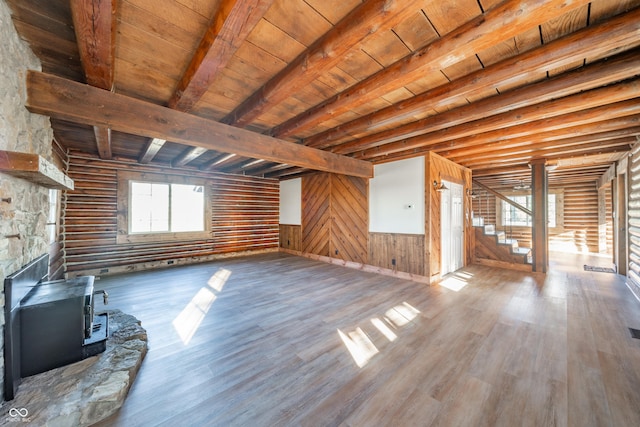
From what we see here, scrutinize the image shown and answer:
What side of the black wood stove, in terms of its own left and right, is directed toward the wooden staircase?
front

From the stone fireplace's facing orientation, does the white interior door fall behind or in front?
in front

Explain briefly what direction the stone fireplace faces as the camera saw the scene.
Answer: facing to the right of the viewer

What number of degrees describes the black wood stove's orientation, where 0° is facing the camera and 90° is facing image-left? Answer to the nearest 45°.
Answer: approximately 270°

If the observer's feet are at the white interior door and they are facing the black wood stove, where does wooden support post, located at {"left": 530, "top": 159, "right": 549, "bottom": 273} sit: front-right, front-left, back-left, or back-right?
back-left

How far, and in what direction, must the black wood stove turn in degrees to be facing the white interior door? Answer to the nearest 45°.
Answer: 0° — it already faces it

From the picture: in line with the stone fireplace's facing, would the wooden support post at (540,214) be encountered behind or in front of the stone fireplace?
in front
